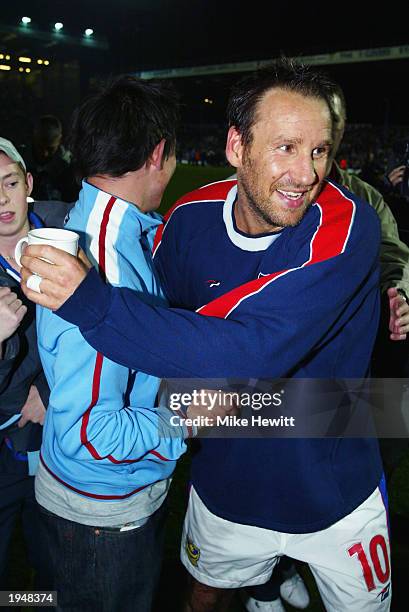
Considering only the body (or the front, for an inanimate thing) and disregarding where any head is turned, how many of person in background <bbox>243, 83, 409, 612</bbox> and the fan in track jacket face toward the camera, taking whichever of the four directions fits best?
1

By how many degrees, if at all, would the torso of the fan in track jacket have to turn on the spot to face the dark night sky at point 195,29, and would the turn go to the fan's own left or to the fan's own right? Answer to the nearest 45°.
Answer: approximately 45° to the fan's own left

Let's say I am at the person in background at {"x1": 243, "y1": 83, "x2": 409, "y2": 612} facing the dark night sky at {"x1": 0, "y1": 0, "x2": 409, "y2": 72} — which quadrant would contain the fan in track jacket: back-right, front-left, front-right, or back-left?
back-left

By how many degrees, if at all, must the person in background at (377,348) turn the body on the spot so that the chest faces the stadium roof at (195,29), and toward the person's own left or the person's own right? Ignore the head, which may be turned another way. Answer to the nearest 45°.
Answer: approximately 180°

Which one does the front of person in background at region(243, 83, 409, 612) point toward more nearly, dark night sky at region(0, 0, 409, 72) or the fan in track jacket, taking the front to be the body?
the fan in track jacket

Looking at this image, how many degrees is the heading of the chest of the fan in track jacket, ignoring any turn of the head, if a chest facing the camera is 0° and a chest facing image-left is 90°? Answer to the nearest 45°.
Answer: approximately 225°

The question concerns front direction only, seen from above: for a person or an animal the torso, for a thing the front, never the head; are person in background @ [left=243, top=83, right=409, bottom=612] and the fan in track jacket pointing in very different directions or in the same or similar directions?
very different directions

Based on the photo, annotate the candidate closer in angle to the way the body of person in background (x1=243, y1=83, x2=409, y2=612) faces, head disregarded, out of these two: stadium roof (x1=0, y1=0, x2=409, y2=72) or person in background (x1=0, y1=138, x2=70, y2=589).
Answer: the person in background
